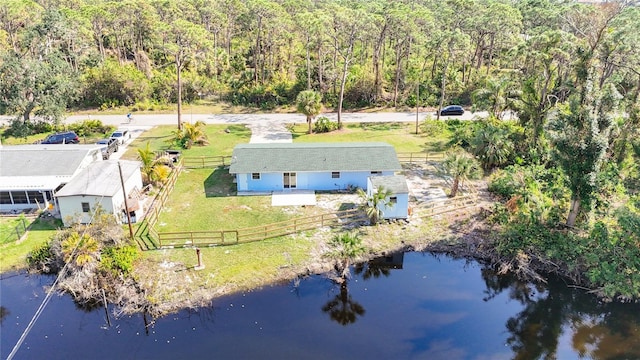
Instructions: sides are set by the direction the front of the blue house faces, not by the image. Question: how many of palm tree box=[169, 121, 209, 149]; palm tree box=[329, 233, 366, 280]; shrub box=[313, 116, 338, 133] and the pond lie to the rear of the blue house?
2

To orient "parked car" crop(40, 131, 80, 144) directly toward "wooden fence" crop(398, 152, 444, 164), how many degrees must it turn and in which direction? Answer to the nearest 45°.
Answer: approximately 135° to its left

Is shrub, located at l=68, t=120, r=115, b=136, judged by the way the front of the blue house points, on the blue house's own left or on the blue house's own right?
on the blue house's own left

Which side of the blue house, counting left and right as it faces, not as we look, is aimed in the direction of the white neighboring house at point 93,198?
left

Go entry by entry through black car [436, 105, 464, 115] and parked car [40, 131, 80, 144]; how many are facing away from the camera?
0

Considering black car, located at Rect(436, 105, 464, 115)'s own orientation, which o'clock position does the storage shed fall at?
The storage shed is roughly at 9 o'clock from the black car.

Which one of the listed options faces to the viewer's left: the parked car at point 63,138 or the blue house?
the parked car

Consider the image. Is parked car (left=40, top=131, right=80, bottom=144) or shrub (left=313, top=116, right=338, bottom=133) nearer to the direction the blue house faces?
the shrub

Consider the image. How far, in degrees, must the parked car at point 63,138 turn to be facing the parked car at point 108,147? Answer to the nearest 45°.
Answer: approximately 135° to its left

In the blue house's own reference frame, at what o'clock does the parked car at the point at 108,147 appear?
The parked car is roughly at 10 o'clock from the blue house.

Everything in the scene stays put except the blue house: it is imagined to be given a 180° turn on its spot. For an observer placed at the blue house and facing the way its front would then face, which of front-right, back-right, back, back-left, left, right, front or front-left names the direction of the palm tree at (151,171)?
right

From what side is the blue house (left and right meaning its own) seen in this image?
back

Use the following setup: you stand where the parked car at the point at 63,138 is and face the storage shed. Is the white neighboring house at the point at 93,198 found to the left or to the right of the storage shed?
right

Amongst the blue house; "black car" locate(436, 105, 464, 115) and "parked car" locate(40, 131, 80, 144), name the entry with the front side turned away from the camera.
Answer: the blue house

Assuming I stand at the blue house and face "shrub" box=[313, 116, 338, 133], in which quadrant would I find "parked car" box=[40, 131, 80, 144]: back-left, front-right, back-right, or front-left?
front-left

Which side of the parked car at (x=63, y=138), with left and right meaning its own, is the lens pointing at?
left
